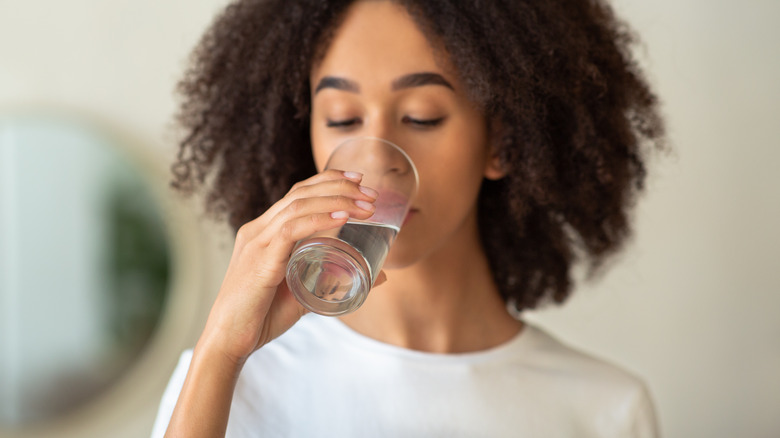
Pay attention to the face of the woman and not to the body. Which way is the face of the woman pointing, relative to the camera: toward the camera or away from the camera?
toward the camera

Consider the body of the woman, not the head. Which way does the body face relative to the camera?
toward the camera
